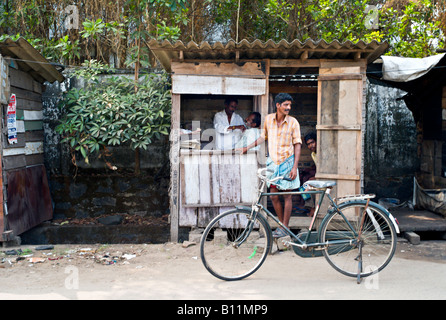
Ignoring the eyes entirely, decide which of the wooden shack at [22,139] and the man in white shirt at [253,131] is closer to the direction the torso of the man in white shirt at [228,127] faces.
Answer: the man in white shirt

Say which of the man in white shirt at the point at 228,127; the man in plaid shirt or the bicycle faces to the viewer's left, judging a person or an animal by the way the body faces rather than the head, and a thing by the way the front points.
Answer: the bicycle

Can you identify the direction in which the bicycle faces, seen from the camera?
facing to the left of the viewer

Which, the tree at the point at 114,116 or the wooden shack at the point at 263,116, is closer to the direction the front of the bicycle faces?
the tree

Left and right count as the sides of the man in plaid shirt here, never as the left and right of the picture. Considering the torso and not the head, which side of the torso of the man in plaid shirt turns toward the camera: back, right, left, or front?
front

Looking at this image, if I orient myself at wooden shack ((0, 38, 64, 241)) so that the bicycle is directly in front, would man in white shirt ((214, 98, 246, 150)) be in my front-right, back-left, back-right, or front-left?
front-left

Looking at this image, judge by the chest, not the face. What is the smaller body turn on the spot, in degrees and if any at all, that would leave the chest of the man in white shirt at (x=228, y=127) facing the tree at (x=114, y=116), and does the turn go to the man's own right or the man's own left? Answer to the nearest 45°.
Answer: approximately 135° to the man's own right

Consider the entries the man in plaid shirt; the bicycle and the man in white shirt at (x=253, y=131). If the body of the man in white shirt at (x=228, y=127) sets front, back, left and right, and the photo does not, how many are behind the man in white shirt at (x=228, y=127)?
0

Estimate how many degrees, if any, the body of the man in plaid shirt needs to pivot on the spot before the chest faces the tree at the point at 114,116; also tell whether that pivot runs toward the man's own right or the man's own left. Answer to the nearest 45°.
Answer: approximately 90° to the man's own right

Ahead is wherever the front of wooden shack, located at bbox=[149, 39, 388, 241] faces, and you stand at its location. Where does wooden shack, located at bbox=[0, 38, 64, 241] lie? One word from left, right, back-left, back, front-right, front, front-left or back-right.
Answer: right

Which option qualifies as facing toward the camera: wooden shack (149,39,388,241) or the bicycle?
the wooden shack

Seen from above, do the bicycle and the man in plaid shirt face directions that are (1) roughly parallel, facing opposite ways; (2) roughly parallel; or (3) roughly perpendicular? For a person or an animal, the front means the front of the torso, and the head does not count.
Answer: roughly perpendicular

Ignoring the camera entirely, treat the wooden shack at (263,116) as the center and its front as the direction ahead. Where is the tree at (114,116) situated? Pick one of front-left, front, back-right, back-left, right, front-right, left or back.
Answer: right

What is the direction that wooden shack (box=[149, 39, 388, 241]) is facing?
toward the camera

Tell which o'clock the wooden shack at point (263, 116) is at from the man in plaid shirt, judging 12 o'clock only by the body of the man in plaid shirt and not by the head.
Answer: The wooden shack is roughly at 5 o'clock from the man in plaid shirt.

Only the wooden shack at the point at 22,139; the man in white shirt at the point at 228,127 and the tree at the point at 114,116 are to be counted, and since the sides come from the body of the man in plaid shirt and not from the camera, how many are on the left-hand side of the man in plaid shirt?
0

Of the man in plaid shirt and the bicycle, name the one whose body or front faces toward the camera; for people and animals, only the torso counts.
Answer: the man in plaid shirt

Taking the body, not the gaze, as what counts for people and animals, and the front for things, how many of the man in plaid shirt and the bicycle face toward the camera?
1

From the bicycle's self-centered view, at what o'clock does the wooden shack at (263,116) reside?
The wooden shack is roughly at 2 o'clock from the bicycle.

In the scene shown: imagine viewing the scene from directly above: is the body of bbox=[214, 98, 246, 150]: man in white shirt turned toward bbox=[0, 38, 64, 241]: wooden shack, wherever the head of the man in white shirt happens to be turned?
no
